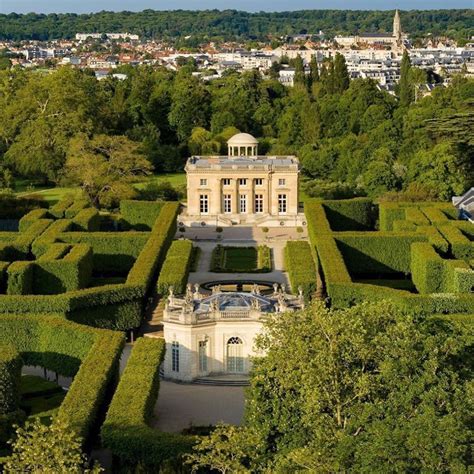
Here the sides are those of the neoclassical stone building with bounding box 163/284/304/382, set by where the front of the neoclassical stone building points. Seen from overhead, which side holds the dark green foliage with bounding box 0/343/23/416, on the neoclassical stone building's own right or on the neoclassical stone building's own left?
on the neoclassical stone building's own right

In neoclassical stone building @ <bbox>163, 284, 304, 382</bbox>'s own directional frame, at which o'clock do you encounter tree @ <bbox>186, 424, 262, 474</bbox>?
The tree is roughly at 12 o'clock from the neoclassical stone building.

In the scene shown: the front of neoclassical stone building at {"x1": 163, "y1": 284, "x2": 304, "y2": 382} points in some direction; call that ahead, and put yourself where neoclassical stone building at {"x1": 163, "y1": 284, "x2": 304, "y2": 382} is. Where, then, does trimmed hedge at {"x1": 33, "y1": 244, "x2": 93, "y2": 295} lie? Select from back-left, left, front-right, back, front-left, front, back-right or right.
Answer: back-right

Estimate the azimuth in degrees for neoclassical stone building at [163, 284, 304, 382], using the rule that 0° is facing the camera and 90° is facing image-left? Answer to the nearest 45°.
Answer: approximately 0°

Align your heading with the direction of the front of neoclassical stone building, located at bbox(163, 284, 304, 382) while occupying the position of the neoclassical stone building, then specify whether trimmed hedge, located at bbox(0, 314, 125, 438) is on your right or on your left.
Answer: on your right

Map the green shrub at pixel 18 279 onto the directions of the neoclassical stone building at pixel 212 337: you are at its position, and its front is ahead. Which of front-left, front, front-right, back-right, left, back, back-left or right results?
back-right

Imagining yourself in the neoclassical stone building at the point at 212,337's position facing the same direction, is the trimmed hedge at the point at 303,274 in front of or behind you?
behind
